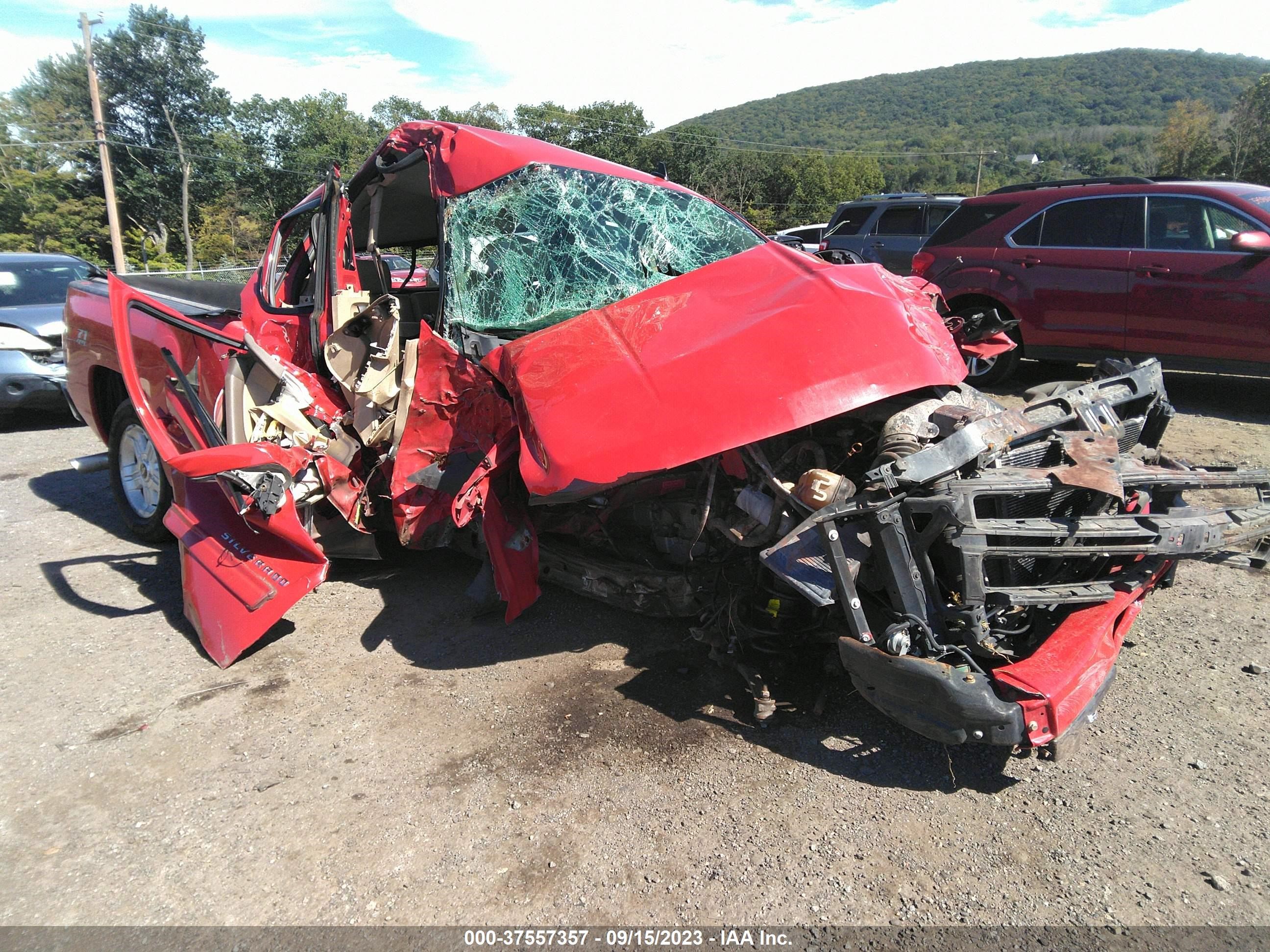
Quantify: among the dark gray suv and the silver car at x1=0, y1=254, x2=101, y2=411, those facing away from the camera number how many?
0

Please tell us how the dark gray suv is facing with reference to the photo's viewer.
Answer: facing to the right of the viewer

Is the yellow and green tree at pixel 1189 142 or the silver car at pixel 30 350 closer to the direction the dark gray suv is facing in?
the yellow and green tree

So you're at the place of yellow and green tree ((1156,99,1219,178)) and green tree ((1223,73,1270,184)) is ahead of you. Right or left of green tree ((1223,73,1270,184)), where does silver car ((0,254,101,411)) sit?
right

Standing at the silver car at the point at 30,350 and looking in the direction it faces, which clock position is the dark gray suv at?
The dark gray suv is roughly at 11 o'clock from the silver car.

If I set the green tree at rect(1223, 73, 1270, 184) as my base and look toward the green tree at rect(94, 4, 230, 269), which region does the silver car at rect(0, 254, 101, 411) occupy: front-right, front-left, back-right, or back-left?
front-left

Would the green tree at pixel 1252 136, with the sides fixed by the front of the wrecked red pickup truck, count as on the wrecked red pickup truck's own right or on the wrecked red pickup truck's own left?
on the wrecked red pickup truck's own left

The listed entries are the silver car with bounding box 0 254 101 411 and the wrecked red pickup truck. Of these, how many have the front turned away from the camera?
0

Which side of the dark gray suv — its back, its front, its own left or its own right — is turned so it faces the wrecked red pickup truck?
right

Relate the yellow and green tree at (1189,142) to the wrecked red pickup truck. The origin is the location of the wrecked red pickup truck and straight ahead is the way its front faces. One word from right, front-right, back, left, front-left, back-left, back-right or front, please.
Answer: left

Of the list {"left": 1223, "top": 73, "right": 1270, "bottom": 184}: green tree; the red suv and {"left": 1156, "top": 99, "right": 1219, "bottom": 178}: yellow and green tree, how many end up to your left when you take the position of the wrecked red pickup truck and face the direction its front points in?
3

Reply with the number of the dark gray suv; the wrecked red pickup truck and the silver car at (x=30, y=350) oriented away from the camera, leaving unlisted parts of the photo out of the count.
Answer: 0

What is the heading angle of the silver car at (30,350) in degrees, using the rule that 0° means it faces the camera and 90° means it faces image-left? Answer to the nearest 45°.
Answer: approximately 315°

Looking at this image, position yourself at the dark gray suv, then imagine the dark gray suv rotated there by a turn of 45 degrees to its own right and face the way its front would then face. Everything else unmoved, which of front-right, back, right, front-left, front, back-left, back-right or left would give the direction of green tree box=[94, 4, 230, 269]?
back

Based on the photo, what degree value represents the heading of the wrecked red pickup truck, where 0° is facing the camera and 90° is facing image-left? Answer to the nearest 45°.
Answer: approximately 315°

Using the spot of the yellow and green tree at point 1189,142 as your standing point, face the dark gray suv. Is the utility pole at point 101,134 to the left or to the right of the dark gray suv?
right

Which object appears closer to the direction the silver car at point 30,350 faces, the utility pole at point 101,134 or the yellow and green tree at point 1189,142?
the yellow and green tree

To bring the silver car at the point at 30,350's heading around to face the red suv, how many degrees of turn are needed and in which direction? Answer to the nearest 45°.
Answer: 0° — it already faces it
